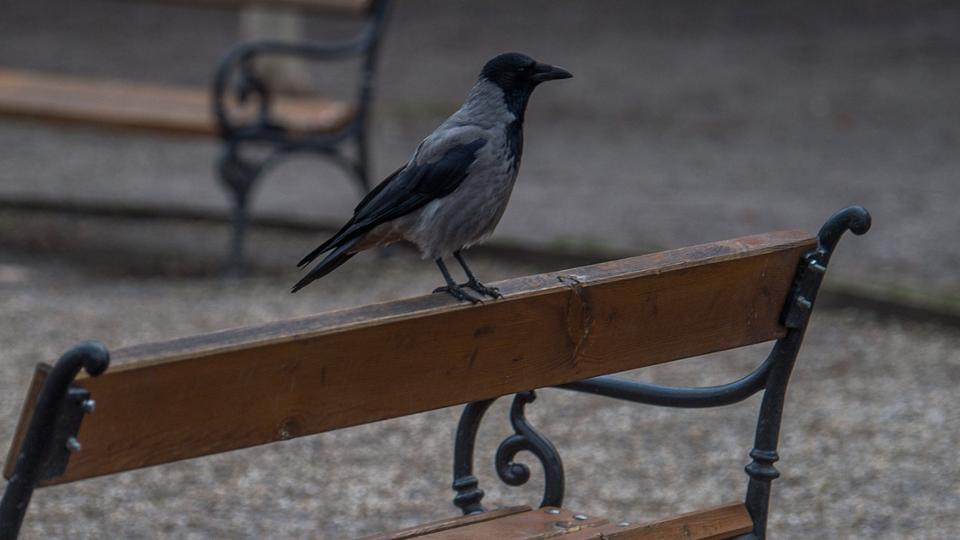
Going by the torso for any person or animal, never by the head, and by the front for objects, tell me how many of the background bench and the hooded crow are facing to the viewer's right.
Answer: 1

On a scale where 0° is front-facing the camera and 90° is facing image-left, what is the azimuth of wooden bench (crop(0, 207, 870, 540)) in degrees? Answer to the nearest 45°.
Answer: approximately 135°

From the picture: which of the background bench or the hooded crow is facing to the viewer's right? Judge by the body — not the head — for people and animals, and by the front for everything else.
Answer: the hooded crow

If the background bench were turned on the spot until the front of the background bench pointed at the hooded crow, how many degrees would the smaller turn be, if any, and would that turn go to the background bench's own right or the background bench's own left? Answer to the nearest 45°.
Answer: approximately 45° to the background bench's own left

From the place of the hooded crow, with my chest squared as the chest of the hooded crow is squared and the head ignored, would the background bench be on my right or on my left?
on my left

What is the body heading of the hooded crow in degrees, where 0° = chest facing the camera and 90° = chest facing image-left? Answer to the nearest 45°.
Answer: approximately 270°

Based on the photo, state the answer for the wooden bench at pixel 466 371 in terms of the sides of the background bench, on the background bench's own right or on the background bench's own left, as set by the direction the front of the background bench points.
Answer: on the background bench's own left

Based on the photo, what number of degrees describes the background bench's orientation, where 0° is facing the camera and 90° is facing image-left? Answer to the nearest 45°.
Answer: approximately 45°
